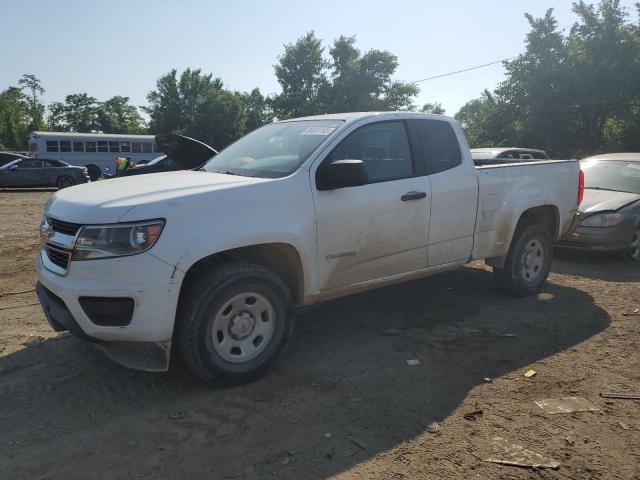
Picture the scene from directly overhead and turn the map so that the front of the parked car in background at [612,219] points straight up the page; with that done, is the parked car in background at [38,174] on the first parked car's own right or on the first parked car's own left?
on the first parked car's own right

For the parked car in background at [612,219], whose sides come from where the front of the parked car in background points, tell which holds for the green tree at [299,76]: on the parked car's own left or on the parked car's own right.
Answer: on the parked car's own right

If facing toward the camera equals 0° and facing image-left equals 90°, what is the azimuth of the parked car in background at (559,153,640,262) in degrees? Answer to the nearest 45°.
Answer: approximately 45°

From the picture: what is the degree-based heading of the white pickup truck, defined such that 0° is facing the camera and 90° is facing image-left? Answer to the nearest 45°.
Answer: approximately 45°

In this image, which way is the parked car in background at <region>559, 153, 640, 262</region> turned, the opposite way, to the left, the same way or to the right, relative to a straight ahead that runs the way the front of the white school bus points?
the opposite way

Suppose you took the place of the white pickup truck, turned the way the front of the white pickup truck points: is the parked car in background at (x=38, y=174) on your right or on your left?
on your right
